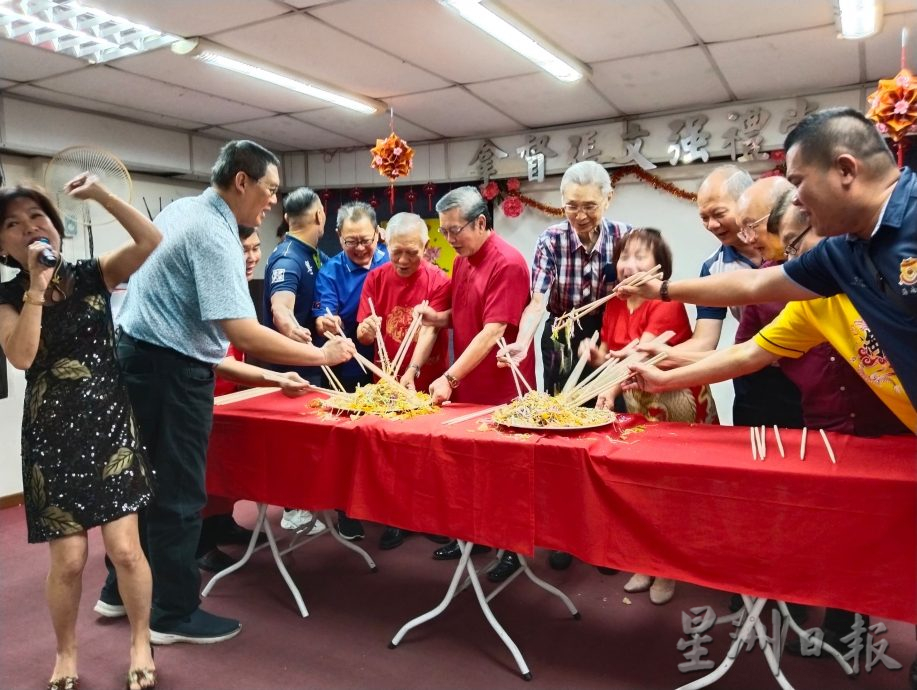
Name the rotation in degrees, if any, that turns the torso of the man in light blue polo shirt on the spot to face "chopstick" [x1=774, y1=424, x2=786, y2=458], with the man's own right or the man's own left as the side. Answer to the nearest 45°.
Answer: approximately 45° to the man's own right

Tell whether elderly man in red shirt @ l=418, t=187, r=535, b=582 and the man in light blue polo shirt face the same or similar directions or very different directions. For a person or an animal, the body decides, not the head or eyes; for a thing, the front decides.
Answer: very different directions

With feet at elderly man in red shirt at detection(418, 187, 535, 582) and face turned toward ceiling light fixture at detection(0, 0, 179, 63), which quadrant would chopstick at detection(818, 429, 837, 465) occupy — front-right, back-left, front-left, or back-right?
back-left

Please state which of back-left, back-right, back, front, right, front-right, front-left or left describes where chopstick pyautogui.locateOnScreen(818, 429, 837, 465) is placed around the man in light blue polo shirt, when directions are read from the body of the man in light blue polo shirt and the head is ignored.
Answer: front-right

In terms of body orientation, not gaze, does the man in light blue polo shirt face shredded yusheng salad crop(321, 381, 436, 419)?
yes

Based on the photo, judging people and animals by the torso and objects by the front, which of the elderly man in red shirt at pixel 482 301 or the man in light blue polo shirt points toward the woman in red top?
the man in light blue polo shirt

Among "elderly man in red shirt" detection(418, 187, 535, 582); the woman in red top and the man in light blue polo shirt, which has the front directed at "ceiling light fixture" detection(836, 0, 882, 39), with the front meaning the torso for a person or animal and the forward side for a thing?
the man in light blue polo shirt

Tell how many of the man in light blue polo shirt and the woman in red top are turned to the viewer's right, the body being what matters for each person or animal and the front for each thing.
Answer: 1

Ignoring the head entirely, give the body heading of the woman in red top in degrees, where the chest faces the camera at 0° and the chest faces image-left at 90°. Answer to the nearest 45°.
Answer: approximately 45°

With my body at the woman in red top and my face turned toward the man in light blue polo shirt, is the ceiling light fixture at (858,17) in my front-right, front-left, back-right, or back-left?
back-right

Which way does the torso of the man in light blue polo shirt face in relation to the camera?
to the viewer's right

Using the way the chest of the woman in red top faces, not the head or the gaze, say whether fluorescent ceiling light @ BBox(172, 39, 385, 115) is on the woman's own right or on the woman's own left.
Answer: on the woman's own right
